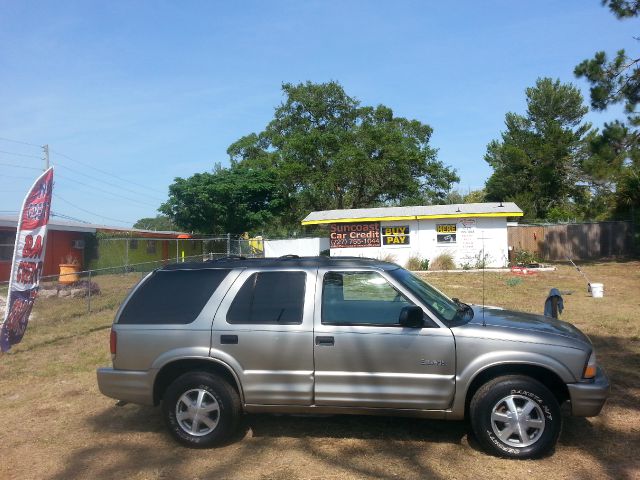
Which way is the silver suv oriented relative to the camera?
to the viewer's right

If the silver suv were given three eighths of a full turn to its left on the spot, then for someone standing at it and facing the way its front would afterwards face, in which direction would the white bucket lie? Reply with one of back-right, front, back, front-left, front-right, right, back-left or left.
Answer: right

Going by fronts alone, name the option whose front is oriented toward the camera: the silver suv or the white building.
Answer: the white building

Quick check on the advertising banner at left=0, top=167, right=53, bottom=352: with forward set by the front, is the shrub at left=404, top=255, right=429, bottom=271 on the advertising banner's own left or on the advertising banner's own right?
on the advertising banner's own left

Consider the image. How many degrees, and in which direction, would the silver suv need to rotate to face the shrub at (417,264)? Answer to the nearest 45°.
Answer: approximately 90° to its left

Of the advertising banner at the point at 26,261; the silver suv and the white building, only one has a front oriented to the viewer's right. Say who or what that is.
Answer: the silver suv

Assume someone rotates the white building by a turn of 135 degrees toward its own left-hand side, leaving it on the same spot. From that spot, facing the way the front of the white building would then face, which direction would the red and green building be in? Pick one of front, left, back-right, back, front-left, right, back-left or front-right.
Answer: back-left

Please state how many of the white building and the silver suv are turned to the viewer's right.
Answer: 1

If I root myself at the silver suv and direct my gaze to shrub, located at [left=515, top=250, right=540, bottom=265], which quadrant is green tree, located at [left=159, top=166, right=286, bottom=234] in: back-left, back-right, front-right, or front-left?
front-left

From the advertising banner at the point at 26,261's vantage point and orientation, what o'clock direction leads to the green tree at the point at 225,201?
The green tree is roughly at 7 o'clock from the advertising banner.

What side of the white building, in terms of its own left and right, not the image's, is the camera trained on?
front

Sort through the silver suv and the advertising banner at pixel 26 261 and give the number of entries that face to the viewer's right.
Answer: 1

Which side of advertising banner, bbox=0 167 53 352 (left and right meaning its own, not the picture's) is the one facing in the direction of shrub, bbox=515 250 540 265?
left

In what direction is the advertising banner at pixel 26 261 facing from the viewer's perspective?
toward the camera

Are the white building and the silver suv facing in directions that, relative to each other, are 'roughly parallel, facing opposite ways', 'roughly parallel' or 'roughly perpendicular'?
roughly perpendicular

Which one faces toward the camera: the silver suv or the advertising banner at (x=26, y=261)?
the advertising banner

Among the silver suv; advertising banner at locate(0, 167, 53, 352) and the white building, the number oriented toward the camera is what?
2
